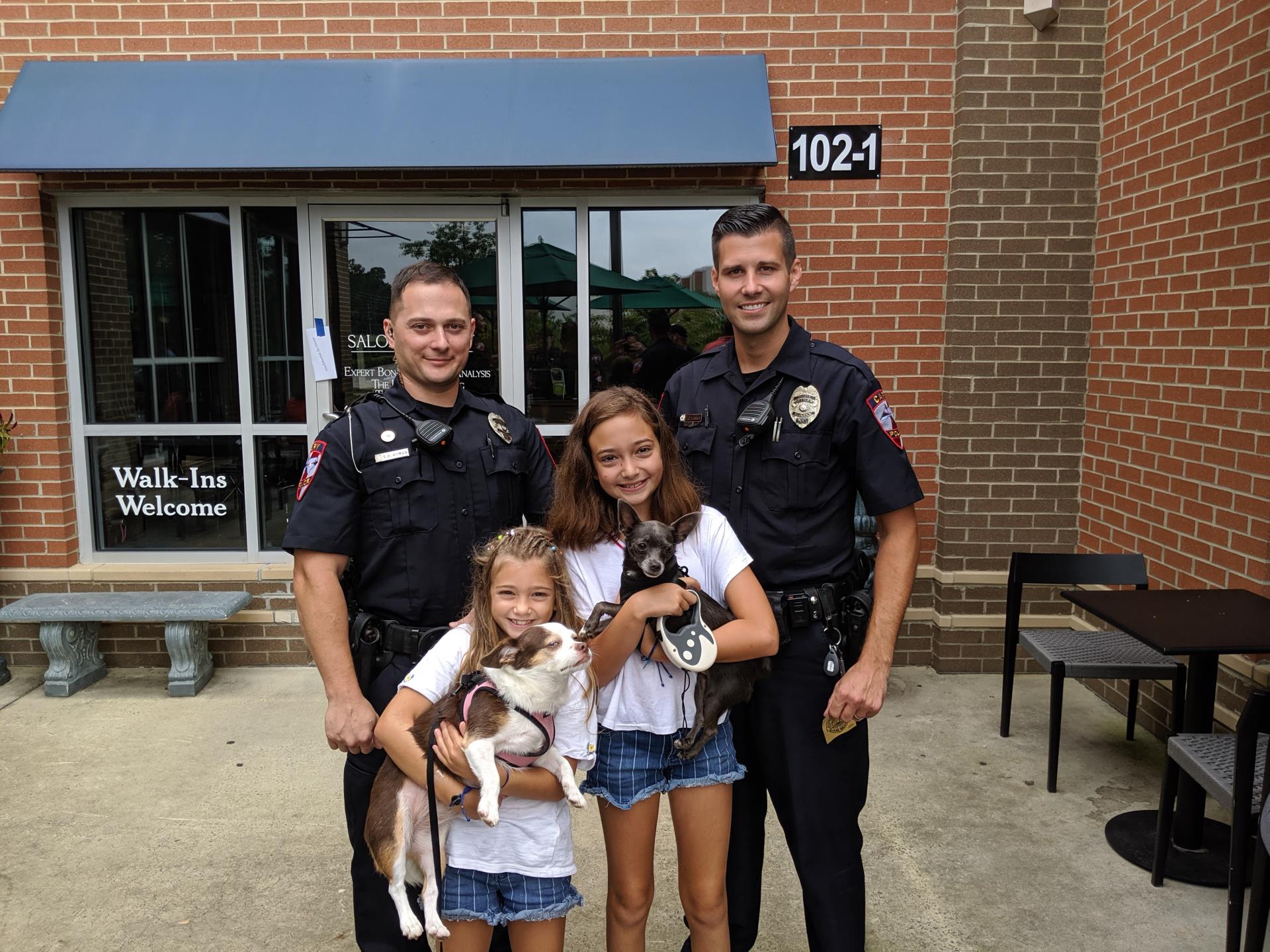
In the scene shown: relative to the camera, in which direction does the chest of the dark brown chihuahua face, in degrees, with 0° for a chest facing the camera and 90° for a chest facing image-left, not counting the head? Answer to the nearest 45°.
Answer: approximately 45°

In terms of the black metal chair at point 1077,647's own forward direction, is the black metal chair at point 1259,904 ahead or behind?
ahead

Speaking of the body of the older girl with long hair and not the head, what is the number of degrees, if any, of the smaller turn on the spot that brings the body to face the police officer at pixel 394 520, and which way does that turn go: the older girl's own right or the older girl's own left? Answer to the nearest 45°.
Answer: approximately 90° to the older girl's own right

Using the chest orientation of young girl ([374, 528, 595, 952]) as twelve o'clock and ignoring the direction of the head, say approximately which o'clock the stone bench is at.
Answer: The stone bench is roughly at 5 o'clock from the young girl.
